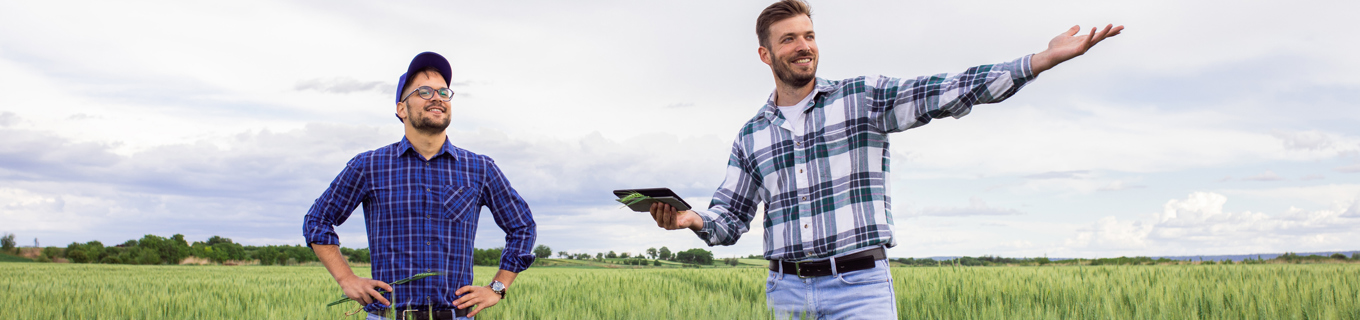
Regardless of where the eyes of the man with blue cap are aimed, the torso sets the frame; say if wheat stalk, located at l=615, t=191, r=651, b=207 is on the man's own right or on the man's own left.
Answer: on the man's own left

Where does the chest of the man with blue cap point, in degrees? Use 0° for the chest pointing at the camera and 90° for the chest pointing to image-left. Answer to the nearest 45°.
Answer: approximately 0°

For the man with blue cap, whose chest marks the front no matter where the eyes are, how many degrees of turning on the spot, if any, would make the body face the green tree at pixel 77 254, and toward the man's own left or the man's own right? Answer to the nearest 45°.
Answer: approximately 180°

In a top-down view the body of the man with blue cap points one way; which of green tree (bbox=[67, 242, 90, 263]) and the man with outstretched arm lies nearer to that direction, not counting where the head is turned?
the man with outstretched arm

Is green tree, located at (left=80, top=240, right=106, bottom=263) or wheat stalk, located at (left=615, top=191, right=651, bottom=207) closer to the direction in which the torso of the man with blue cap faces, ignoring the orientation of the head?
the wheat stalk

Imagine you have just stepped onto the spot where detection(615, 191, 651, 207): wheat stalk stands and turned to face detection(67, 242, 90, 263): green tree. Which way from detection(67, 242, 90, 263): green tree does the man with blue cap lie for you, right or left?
left

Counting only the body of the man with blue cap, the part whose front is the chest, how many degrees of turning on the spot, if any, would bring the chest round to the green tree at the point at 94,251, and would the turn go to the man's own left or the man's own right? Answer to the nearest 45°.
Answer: approximately 180°

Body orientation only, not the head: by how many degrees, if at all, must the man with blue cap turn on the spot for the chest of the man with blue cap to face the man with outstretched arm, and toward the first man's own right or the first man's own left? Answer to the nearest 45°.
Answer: approximately 90° to the first man's own left

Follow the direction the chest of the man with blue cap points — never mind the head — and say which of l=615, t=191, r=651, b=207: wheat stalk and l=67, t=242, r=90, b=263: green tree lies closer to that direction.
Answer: the wheat stalk
